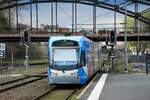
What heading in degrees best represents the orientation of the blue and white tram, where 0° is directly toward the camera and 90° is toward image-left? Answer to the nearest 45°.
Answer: approximately 0°
